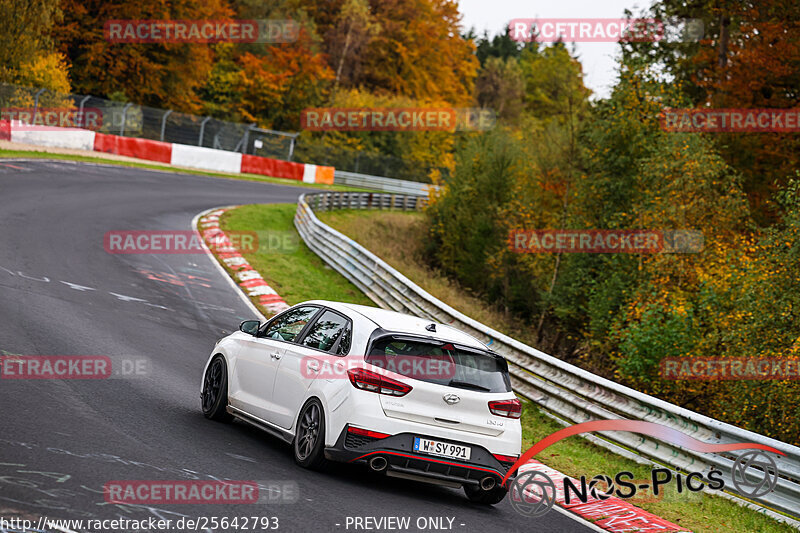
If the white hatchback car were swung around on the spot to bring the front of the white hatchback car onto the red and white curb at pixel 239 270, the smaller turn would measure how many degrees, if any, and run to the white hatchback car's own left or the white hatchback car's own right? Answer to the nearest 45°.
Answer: approximately 45° to the white hatchback car's own right

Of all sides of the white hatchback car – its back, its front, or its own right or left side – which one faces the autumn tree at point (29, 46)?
front

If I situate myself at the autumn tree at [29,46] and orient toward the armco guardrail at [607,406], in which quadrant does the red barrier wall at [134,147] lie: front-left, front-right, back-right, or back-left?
front-left

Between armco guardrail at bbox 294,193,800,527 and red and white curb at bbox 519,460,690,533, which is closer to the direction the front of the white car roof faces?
the armco guardrail

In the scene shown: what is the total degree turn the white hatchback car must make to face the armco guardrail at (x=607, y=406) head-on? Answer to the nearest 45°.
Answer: approximately 90° to its right

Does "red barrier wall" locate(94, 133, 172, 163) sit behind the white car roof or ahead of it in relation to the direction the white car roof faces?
ahead

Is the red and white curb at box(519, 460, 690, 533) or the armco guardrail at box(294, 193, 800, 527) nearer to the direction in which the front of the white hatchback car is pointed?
the armco guardrail

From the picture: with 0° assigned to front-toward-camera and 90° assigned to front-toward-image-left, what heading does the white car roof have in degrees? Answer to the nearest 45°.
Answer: approximately 135°

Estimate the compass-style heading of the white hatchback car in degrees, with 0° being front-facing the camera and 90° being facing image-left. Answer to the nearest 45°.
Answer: approximately 135°

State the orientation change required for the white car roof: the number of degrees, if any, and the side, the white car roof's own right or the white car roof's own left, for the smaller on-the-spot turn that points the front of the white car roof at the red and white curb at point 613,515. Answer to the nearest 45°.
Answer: approximately 135° to the white car roof's own right
